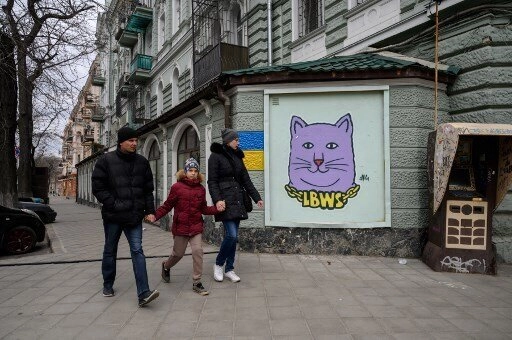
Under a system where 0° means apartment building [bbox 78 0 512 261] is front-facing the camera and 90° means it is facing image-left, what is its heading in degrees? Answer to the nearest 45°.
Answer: approximately 45°

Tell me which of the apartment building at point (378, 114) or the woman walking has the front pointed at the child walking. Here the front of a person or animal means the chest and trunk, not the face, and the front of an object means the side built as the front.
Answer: the apartment building

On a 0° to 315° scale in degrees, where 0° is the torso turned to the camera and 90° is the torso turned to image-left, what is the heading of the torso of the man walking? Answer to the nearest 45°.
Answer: approximately 315°

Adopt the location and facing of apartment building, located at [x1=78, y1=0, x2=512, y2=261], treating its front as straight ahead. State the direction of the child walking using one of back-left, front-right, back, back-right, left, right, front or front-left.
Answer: front

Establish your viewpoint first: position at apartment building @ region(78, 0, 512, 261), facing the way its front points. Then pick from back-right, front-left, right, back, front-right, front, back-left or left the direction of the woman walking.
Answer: front
